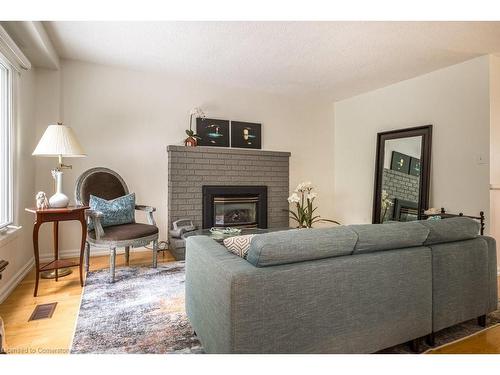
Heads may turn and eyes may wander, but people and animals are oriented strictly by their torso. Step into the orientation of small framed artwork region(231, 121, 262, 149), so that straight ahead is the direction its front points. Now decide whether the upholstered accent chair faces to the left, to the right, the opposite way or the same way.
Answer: the same way

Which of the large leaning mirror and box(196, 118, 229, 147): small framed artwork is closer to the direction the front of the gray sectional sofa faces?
the small framed artwork

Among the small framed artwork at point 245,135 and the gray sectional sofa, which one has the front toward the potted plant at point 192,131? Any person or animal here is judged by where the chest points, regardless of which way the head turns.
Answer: the gray sectional sofa

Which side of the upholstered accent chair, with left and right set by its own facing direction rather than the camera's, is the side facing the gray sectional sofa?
front

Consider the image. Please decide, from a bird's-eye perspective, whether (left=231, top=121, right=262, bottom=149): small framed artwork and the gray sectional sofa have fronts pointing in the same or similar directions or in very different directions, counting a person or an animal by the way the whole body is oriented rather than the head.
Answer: very different directions

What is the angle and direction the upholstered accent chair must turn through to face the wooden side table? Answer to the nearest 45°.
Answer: approximately 90° to its right

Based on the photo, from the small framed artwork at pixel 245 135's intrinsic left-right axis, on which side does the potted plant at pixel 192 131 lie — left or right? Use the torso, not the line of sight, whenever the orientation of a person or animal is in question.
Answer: on its right

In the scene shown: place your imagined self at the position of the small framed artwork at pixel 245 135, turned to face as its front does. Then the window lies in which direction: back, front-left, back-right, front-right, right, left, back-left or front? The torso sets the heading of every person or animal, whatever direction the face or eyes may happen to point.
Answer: right

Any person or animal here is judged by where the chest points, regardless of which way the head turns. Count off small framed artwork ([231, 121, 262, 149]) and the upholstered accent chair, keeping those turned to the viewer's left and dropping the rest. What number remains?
0

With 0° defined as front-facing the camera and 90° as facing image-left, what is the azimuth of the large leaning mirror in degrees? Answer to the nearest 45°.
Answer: approximately 45°

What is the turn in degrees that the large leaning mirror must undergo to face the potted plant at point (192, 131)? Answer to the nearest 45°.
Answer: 0° — it already faces it

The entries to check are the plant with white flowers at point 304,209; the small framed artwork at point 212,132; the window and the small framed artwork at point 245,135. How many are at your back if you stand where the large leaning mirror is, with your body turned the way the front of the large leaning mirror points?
0

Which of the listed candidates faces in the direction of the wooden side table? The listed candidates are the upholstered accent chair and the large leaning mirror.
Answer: the large leaning mirror

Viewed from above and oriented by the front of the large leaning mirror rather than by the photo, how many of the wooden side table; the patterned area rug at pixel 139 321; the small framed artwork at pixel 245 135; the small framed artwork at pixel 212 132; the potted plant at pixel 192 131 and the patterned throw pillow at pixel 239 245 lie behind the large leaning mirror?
0

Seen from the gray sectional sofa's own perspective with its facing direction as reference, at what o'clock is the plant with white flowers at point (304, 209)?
The plant with white flowers is roughly at 1 o'clock from the gray sectional sofa.

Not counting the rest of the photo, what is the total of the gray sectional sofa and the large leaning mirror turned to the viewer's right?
0

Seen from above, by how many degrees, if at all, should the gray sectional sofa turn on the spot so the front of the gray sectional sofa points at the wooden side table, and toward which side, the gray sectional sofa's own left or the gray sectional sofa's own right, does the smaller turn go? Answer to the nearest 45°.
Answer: approximately 45° to the gray sectional sofa's own left

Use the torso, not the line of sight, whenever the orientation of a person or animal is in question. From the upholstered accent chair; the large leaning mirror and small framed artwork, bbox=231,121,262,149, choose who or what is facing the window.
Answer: the large leaning mirror

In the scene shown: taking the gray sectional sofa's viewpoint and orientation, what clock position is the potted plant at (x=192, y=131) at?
The potted plant is roughly at 12 o'clock from the gray sectional sofa.

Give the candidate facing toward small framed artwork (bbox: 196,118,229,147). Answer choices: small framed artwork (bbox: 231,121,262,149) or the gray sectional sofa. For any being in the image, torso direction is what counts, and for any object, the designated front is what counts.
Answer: the gray sectional sofa

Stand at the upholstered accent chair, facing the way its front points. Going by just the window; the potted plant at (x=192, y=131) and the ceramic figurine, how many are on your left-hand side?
1

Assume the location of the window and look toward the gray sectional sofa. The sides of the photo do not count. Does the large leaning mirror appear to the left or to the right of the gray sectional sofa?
left
